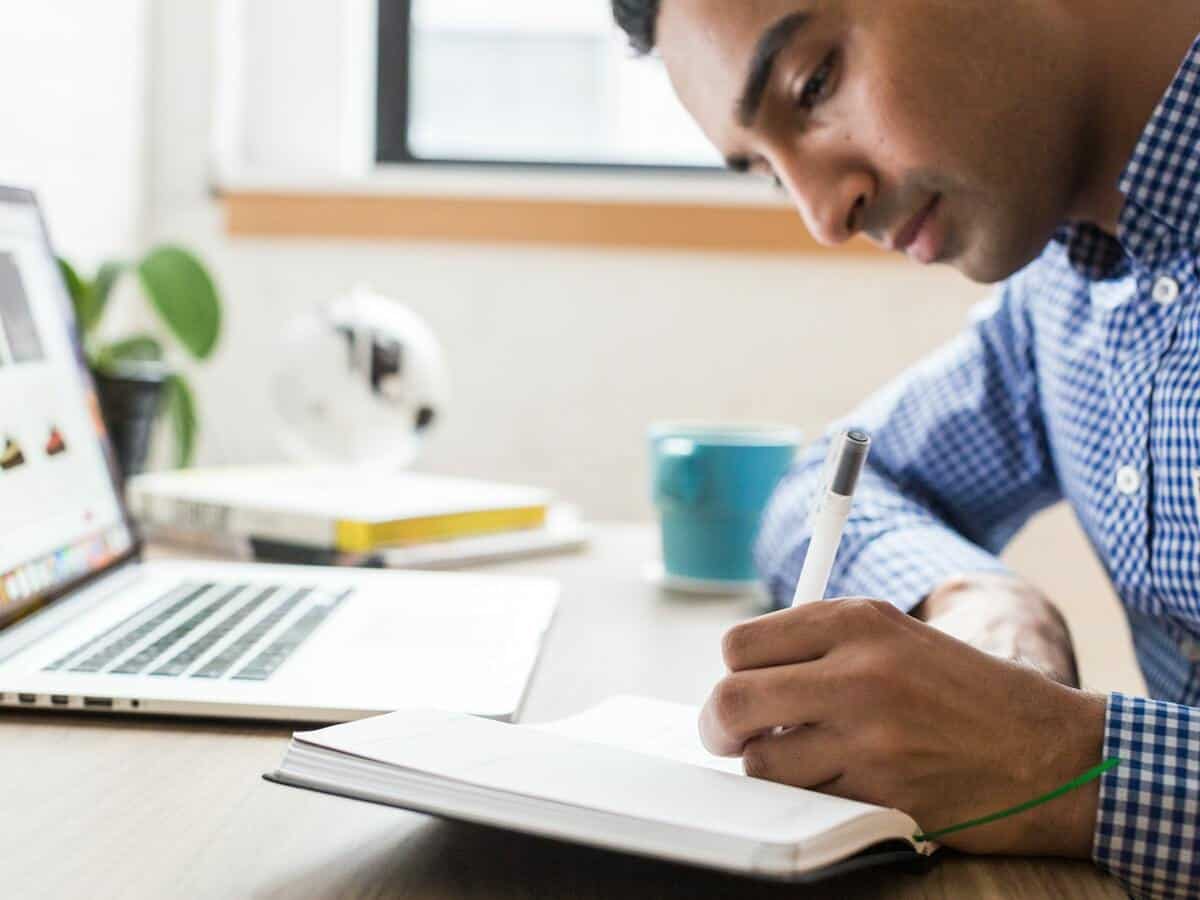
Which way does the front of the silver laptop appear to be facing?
to the viewer's right

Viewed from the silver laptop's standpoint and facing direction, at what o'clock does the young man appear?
The young man is roughly at 12 o'clock from the silver laptop.

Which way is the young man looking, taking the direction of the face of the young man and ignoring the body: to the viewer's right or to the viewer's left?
to the viewer's left
